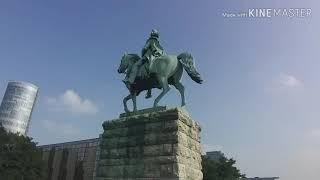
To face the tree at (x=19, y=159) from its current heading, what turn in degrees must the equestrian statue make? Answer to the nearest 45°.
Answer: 0° — it already faces it

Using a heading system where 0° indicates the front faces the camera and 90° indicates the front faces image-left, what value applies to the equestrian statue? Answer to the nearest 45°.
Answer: approximately 135°
